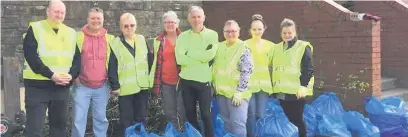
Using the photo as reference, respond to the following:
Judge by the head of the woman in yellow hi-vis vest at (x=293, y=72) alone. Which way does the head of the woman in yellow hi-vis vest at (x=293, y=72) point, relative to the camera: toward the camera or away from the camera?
toward the camera

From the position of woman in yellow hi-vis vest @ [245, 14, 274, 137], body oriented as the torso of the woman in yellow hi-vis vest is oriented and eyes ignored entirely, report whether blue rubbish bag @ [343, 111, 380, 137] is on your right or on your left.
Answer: on your left

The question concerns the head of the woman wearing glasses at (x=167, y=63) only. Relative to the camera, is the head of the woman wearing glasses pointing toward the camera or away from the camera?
toward the camera

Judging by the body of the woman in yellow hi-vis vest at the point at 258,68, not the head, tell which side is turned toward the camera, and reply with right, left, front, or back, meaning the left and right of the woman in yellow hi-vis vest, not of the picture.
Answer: front

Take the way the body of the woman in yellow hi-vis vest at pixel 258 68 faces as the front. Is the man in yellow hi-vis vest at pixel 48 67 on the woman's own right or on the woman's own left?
on the woman's own right

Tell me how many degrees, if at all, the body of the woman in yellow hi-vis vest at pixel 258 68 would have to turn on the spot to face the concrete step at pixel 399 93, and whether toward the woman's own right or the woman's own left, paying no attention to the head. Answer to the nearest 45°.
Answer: approximately 135° to the woman's own left

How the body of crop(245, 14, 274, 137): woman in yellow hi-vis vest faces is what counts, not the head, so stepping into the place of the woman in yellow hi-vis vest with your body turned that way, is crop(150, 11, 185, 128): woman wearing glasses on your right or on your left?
on your right

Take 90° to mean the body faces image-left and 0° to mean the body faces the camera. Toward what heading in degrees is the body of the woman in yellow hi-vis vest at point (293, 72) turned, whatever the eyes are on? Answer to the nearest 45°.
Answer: approximately 45°

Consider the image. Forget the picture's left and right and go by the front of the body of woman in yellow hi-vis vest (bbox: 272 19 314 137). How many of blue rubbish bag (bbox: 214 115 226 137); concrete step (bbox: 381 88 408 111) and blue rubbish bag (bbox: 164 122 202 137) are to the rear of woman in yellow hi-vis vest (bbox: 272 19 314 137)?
1

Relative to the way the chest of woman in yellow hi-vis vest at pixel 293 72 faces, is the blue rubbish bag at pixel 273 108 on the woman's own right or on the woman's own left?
on the woman's own right
